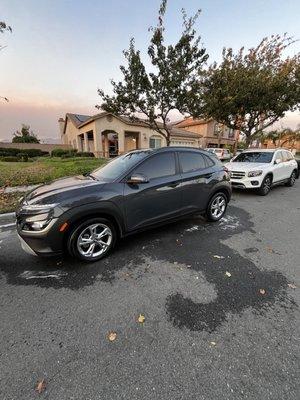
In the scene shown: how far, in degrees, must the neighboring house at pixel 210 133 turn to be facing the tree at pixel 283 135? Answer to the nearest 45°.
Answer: approximately 90° to its left

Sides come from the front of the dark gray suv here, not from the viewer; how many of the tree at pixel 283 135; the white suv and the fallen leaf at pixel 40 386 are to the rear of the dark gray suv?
2

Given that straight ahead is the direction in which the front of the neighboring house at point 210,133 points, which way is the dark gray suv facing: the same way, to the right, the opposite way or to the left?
to the right

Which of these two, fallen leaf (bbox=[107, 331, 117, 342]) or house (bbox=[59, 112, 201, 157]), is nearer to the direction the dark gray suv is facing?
the fallen leaf

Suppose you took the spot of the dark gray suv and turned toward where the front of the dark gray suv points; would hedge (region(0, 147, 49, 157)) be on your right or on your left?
on your right

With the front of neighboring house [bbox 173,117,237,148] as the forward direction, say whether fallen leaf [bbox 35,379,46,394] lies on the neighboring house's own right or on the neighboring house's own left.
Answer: on the neighboring house's own right

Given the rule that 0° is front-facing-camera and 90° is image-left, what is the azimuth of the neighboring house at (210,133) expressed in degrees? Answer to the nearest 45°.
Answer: approximately 315°

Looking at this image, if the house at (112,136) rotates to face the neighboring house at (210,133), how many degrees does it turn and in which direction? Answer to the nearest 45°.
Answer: approximately 90° to its left

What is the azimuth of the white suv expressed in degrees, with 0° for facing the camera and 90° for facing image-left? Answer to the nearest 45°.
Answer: approximately 45°

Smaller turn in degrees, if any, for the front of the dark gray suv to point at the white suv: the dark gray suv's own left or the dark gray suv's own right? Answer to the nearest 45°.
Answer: approximately 180°

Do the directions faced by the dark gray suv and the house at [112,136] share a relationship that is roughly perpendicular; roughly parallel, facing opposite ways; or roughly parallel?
roughly perpendicular
